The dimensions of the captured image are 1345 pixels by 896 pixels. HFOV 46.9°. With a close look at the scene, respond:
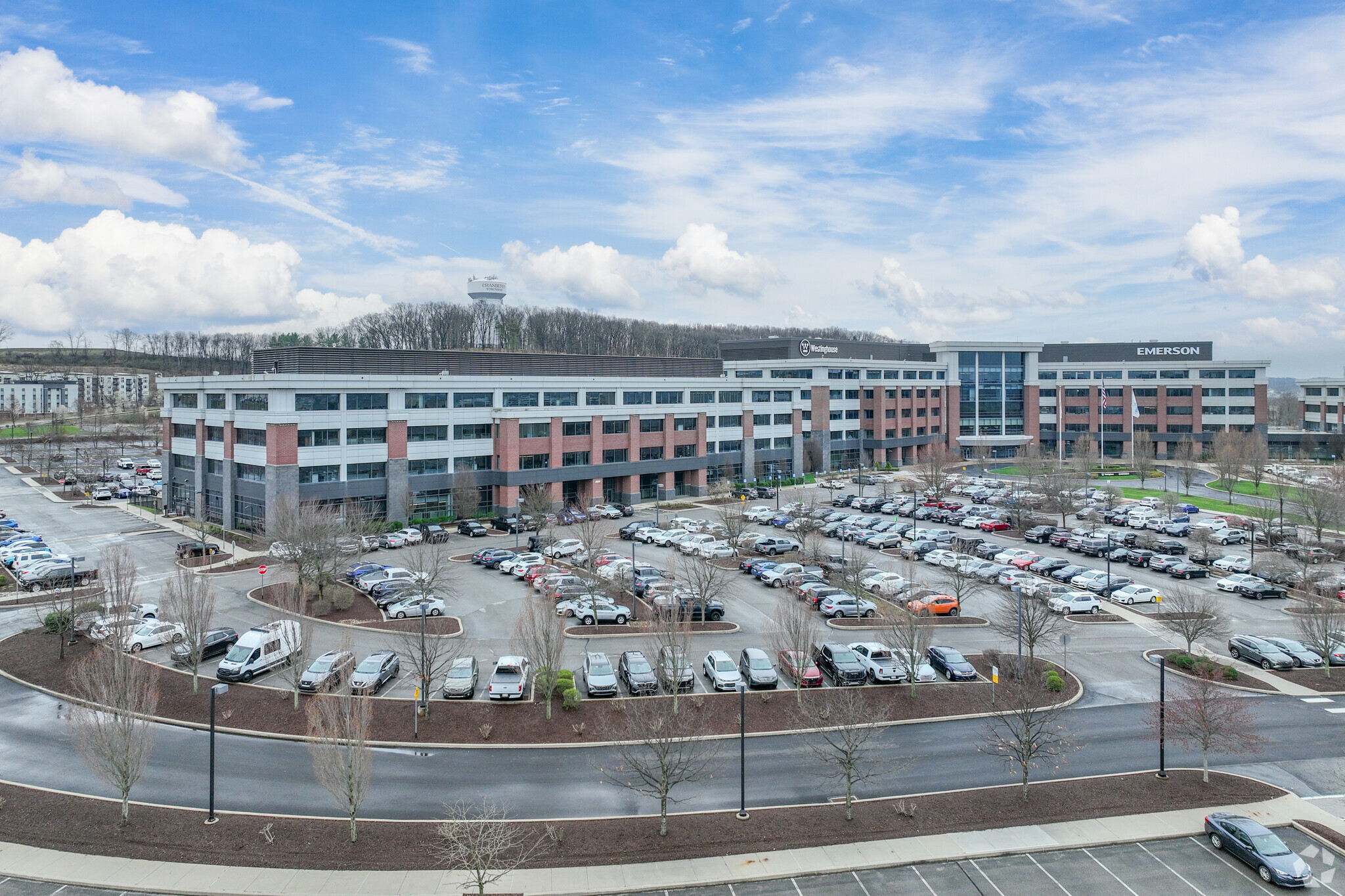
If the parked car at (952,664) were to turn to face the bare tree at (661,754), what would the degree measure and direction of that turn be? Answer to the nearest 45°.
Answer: approximately 90° to its right

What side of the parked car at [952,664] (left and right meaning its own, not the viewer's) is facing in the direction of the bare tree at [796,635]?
right

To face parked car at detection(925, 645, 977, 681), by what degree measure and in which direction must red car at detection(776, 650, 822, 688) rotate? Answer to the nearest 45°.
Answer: approximately 90° to its left

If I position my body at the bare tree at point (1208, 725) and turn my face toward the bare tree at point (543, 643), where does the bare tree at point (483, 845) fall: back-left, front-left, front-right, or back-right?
front-left

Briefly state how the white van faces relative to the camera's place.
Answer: facing the viewer and to the left of the viewer

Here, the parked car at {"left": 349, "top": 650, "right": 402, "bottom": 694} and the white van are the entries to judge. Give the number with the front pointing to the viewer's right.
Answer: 0

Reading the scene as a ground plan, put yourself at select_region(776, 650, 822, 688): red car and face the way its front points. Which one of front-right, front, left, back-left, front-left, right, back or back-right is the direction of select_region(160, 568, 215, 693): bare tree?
back-right

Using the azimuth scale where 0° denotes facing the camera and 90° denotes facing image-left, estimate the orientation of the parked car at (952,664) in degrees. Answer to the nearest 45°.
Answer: approximately 315°

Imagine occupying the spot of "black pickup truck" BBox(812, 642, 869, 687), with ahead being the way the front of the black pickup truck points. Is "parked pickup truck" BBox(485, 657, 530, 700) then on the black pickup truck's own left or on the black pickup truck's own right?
on the black pickup truck's own right

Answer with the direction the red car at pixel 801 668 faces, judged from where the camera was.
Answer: facing the viewer and to the right of the viewer

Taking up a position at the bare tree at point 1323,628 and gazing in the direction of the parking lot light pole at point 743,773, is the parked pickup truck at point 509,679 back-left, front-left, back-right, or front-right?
front-right

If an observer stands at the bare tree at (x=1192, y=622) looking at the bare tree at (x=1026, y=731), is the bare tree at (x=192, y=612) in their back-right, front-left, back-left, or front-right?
front-right
